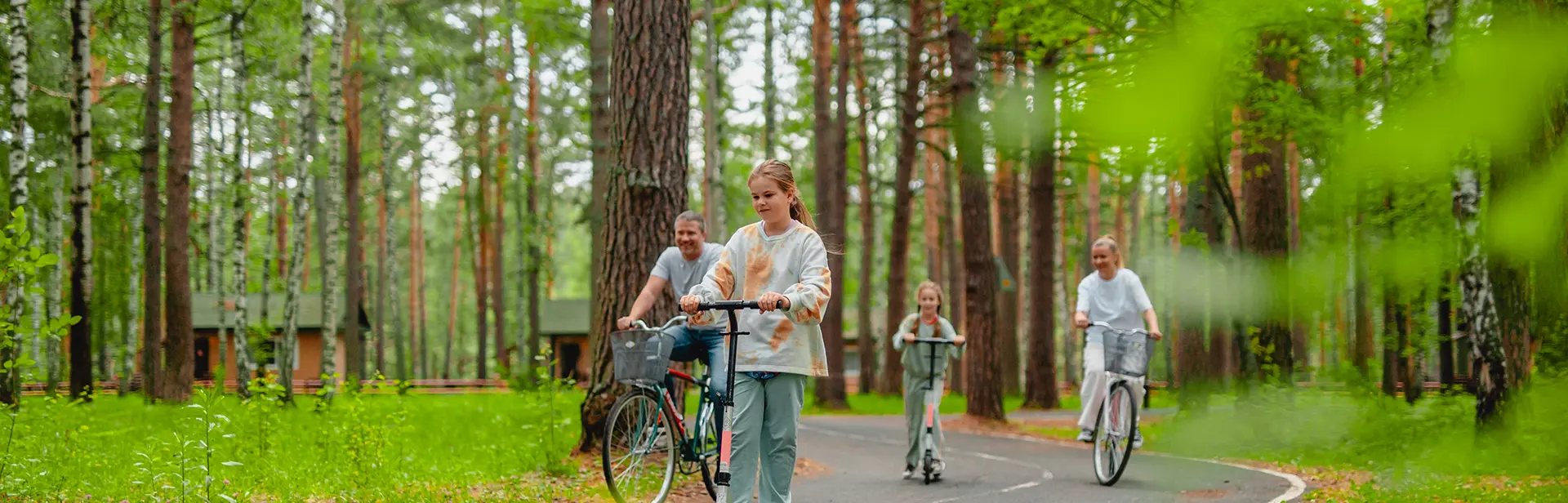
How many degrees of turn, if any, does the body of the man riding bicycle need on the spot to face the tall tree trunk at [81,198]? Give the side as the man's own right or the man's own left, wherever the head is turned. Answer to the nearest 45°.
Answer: approximately 90° to the man's own right

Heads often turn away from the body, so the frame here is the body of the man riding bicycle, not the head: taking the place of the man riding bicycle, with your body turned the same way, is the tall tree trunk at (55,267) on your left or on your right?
on your right

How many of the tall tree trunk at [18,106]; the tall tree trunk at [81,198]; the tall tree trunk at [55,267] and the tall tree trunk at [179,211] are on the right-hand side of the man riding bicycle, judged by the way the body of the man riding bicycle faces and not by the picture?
4

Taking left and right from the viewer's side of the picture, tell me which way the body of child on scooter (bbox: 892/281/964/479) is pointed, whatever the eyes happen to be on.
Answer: facing the viewer

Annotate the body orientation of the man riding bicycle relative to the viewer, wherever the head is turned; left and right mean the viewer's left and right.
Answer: facing the viewer and to the left of the viewer

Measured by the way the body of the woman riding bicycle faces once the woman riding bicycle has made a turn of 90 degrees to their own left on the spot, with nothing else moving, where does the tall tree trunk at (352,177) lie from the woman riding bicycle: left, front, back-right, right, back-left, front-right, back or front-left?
back-left

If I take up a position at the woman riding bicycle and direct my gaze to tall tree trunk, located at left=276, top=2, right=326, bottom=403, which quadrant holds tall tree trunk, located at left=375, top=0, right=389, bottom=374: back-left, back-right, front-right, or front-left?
front-right

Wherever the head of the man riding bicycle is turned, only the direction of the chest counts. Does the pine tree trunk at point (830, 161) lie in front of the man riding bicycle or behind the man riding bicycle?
behind

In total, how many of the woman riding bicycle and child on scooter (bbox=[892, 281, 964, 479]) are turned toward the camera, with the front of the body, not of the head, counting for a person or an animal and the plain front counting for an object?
2

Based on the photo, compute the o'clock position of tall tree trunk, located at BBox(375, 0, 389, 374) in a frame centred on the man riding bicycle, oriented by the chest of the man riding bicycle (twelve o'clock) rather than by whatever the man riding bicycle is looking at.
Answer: The tall tree trunk is roughly at 4 o'clock from the man riding bicycle.

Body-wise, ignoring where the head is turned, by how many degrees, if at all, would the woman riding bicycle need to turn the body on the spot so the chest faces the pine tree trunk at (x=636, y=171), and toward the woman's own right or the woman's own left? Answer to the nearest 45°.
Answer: approximately 45° to the woman's own right

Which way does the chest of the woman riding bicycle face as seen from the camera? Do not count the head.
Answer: toward the camera

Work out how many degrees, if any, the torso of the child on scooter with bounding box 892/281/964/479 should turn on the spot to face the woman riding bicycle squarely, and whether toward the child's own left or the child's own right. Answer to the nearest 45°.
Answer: approximately 90° to the child's own left

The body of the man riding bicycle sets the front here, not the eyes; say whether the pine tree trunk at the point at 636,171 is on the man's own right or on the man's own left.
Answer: on the man's own right
